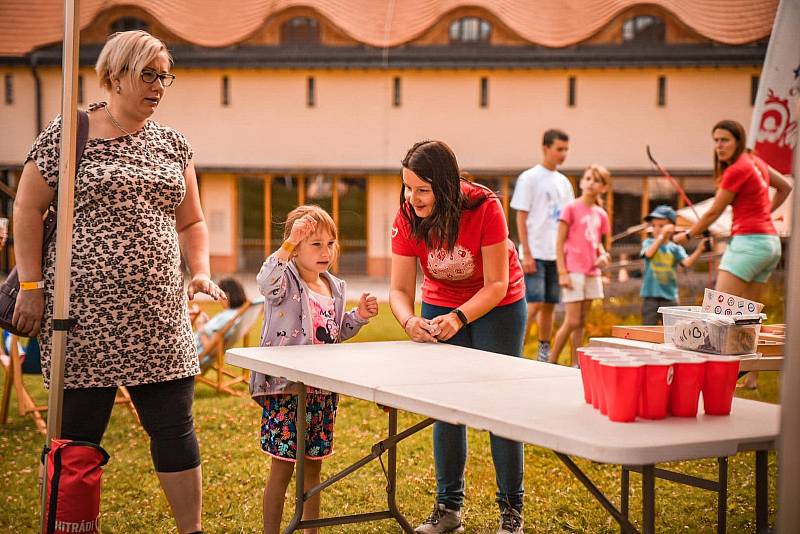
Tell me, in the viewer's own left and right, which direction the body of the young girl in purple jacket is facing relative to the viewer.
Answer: facing the viewer and to the right of the viewer

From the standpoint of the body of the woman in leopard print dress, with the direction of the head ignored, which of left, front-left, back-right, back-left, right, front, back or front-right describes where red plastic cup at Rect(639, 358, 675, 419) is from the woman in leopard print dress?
front

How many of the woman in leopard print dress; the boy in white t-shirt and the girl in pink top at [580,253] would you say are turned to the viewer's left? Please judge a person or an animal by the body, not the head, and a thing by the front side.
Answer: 0

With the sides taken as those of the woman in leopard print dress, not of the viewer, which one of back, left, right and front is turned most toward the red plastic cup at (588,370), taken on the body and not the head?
front

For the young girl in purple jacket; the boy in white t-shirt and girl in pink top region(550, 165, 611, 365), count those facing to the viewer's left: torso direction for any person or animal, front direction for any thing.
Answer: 0

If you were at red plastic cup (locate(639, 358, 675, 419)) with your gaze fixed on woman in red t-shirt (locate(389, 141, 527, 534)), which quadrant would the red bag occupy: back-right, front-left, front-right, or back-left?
front-left

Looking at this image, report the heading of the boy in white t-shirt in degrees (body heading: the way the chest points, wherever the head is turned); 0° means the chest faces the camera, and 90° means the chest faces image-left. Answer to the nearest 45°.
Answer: approximately 315°

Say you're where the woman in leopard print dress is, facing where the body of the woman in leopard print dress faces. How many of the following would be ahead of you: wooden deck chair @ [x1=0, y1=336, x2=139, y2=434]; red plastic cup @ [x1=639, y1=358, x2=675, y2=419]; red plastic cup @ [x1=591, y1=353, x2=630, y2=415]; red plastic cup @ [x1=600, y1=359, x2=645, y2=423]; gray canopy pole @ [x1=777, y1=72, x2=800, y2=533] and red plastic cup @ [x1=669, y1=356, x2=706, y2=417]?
5

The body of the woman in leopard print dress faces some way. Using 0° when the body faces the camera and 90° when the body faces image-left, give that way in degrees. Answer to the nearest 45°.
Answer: approximately 315°

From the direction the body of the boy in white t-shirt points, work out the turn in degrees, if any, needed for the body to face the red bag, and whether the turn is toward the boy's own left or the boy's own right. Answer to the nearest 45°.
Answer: approximately 45° to the boy's own right

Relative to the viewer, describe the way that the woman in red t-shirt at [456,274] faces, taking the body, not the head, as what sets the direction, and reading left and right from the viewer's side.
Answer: facing the viewer and to the left of the viewer

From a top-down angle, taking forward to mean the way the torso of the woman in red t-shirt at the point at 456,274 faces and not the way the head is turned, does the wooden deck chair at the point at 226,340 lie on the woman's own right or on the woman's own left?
on the woman's own right

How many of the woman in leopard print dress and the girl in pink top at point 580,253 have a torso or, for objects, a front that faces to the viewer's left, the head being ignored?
0
